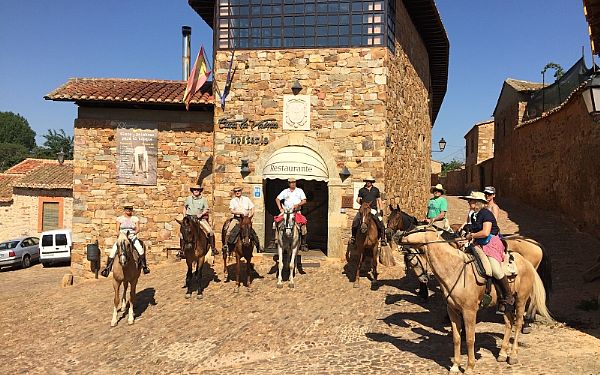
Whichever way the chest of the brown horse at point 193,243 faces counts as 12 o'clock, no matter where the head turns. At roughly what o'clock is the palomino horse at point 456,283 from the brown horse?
The palomino horse is roughly at 11 o'clock from the brown horse.

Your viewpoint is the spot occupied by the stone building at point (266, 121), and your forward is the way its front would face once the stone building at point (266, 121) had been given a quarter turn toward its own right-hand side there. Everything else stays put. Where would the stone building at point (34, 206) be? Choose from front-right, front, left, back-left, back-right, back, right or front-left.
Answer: front-right

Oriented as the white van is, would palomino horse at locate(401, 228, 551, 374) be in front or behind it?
behind

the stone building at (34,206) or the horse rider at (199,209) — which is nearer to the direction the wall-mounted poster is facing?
the horse rider

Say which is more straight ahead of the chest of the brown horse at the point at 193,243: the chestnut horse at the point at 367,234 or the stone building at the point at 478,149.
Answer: the chestnut horse

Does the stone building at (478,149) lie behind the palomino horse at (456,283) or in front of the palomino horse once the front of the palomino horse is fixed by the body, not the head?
behind

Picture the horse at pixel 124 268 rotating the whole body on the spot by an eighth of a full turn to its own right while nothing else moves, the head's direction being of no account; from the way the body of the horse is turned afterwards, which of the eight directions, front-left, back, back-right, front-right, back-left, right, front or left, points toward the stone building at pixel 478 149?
back

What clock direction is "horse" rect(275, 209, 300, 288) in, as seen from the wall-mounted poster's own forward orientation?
The horse is roughly at 11 o'clock from the wall-mounted poster.

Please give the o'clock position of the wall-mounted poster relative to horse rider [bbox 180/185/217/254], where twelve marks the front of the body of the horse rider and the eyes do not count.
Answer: The wall-mounted poster is roughly at 5 o'clock from the horse rider.

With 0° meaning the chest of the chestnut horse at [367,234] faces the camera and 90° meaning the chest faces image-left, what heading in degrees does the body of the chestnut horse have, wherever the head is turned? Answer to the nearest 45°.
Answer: approximately 0°
